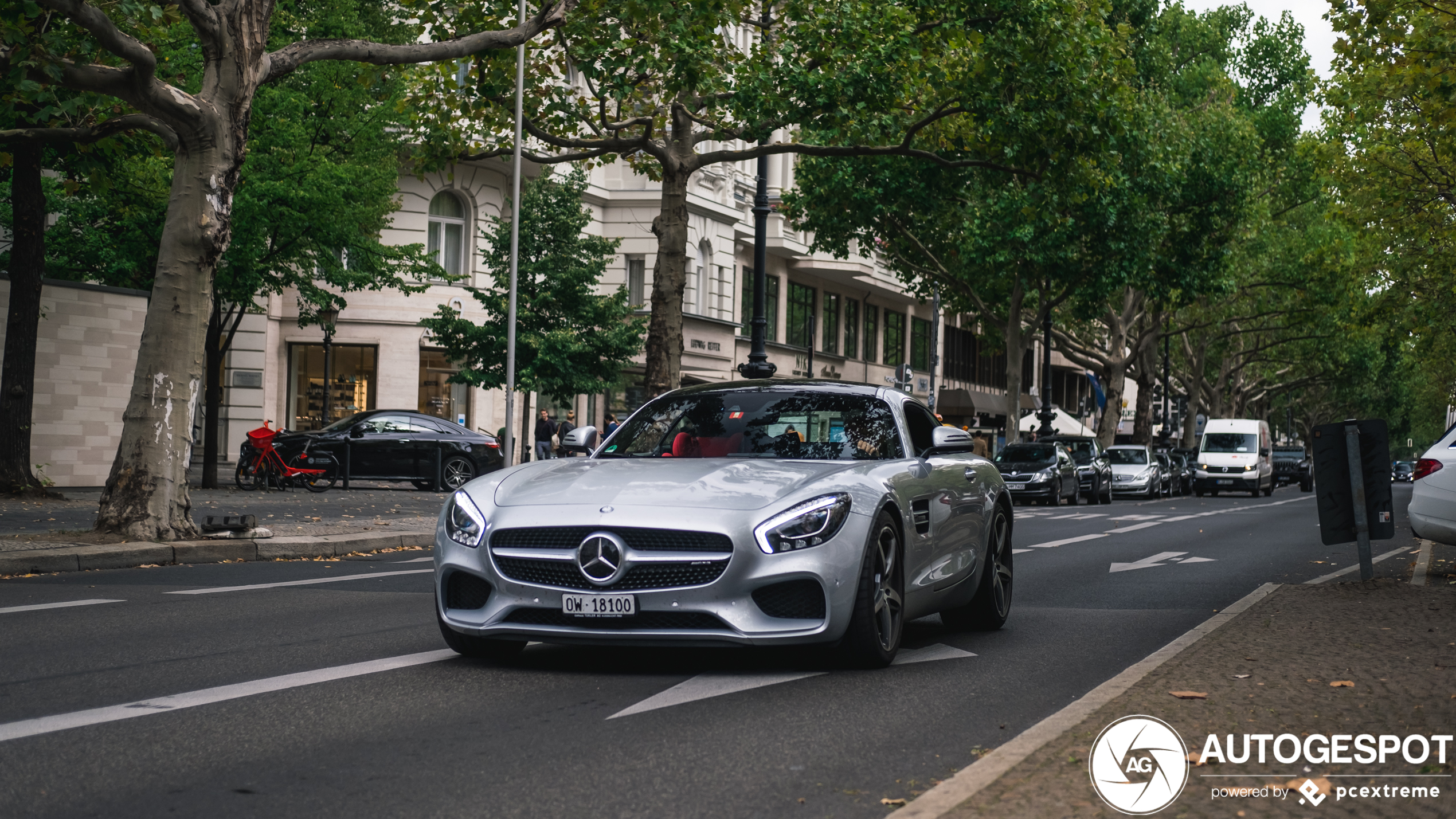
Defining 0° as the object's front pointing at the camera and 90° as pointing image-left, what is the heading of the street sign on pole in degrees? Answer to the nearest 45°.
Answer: approximately 180°

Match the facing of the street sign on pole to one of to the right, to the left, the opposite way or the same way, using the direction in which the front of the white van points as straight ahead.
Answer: the opposite way

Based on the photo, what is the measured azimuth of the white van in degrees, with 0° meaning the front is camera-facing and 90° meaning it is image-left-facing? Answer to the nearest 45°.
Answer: approximately 0°

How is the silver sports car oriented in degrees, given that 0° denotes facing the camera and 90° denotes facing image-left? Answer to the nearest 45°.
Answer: approximately 45°

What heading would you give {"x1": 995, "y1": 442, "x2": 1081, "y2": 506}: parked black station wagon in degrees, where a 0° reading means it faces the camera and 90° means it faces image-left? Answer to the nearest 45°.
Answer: approximately 45°
